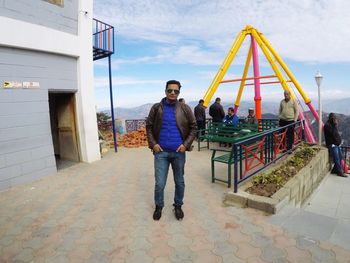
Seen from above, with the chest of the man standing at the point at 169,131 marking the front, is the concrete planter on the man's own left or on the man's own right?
on the man's own left

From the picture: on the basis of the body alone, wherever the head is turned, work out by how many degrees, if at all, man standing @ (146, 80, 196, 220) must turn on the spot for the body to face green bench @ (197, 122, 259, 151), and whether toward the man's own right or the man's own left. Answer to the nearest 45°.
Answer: approximately 135° to the man's own left

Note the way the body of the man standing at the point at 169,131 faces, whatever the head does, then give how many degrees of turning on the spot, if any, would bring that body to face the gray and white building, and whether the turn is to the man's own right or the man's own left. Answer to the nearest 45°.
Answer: approximately 135° to the man's own right

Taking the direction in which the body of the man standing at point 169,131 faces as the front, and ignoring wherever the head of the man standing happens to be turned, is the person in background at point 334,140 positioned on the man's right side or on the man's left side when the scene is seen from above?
on the man's left side

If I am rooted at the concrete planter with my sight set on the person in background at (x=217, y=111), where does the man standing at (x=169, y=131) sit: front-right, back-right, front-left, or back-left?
back-left

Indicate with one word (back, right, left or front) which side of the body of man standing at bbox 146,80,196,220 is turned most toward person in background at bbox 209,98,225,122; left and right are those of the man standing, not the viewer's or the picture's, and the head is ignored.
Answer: back

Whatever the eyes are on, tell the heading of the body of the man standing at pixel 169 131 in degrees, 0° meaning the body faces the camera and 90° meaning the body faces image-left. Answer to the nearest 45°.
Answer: approximately 0°

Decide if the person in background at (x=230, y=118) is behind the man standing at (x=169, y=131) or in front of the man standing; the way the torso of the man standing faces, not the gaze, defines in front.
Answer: behind
